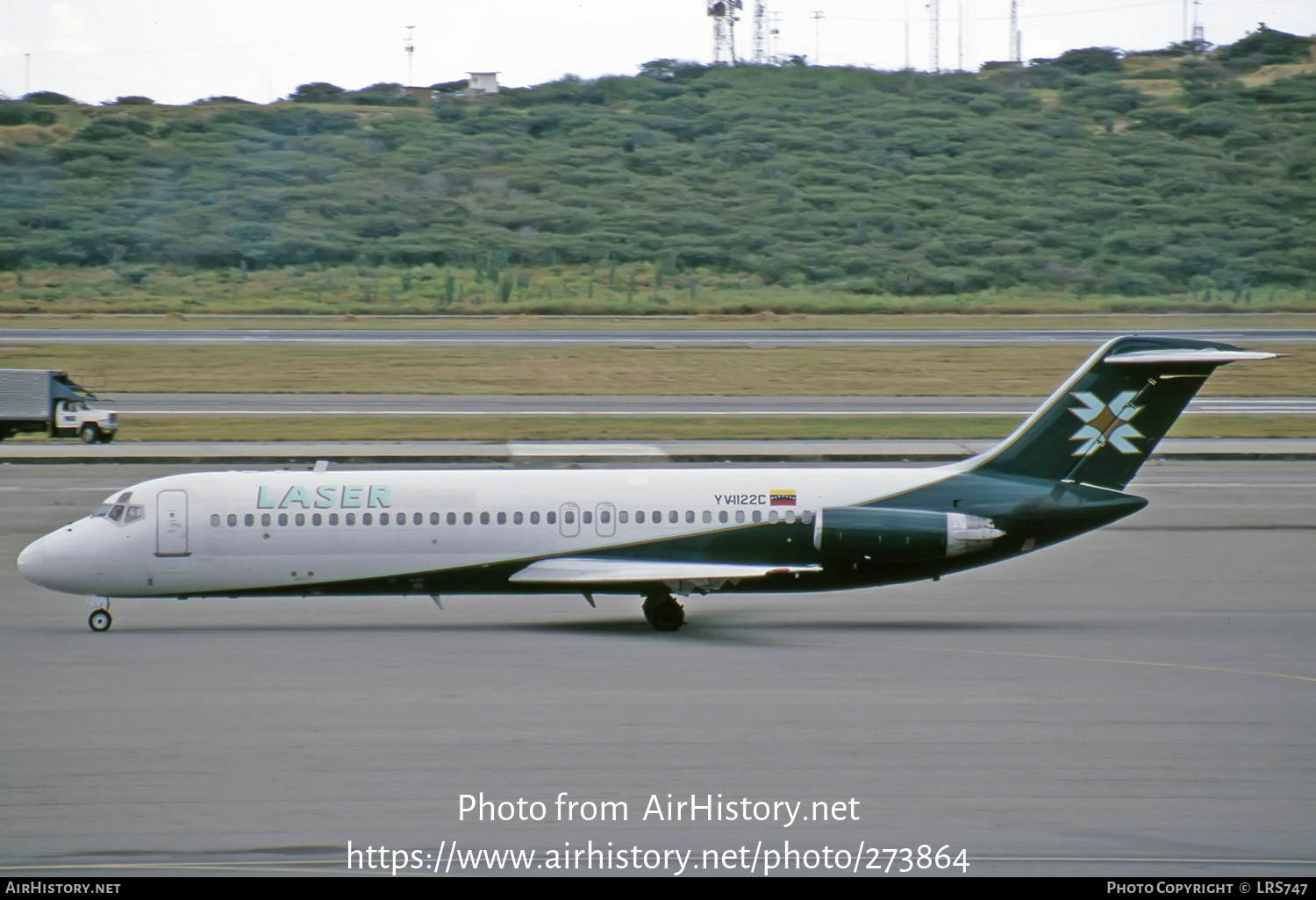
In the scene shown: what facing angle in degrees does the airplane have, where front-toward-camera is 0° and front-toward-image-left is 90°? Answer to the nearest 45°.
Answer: approximately 90°

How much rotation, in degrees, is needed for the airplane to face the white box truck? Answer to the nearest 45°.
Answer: approximately 45° to its right
